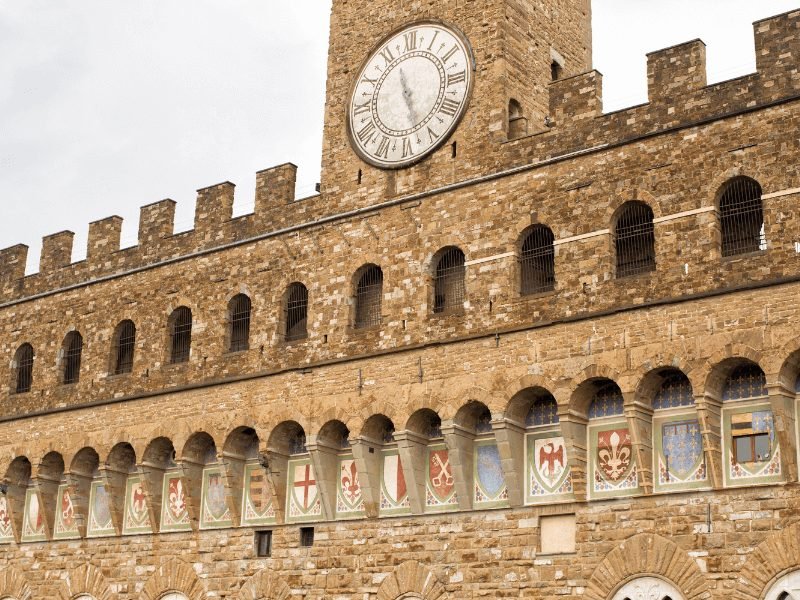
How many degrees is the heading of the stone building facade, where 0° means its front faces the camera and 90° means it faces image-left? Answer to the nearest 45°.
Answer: approximately 45°
